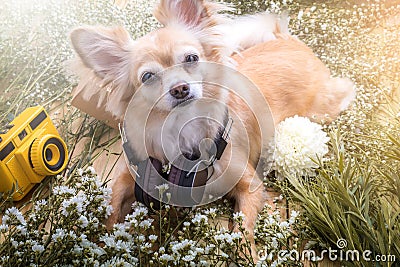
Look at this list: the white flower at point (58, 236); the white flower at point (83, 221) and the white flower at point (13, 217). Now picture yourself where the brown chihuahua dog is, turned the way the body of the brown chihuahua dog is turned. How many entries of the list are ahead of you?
3

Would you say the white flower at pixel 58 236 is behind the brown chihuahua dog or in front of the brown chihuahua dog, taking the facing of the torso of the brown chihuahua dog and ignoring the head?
in front

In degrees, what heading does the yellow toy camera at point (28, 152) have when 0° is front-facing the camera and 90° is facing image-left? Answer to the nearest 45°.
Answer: approximately 315°

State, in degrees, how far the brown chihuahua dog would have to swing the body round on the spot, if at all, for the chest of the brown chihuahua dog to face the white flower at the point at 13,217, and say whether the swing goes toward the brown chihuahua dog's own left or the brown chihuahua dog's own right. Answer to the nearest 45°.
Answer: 0° — it already faces it

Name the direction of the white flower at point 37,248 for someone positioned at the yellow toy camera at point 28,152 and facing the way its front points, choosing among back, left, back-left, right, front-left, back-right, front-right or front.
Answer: front-right

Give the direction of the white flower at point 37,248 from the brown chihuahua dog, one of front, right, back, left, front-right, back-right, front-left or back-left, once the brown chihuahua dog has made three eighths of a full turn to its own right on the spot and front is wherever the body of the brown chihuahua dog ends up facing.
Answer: back-left

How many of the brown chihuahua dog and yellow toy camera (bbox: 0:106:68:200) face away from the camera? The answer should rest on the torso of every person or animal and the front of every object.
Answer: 0

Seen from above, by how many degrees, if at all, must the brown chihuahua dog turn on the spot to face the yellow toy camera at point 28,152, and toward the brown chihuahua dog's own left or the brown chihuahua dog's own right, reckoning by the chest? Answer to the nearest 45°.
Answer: approximately 45° to the brown chihuahua dog's own right

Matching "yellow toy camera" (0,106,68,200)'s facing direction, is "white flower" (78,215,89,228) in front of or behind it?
in front

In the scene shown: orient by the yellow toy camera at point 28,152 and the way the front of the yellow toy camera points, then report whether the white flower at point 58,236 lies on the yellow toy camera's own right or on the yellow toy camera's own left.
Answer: on the yellow toy camera's own right
